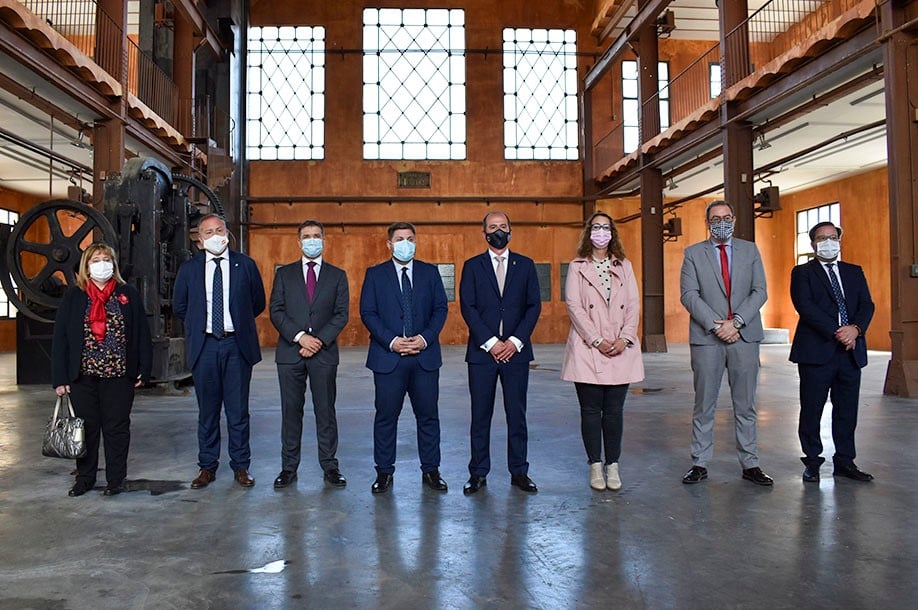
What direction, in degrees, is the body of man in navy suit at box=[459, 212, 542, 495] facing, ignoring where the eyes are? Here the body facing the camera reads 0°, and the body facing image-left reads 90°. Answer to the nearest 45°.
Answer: approximately 0°

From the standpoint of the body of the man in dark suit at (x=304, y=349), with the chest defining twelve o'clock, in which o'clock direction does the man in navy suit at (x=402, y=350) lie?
The man in navy suit is roughly at 10 o'clock from the man in dark suit.

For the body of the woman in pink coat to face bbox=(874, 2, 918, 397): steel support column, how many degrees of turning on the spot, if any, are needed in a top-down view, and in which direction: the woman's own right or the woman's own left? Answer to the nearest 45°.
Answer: approximately 135° to the woman's own left

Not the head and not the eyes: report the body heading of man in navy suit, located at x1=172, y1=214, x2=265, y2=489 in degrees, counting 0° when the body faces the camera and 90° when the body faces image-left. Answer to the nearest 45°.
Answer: approximately 0°

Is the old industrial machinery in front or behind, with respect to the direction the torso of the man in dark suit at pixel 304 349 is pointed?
behind

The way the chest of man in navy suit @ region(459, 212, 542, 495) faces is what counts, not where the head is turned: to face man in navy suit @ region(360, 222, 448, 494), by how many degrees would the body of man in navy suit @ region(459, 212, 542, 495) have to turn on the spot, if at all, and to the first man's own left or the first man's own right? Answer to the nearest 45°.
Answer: approximately 90° to the first man's own right

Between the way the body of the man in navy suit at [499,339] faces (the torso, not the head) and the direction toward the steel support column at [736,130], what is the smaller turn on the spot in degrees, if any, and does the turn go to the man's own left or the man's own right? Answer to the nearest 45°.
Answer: approximately 135° to the man's own left
